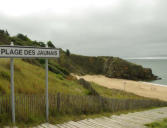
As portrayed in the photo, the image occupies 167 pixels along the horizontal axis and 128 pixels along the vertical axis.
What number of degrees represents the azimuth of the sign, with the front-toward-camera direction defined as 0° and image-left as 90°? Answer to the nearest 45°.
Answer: approximately 315°
